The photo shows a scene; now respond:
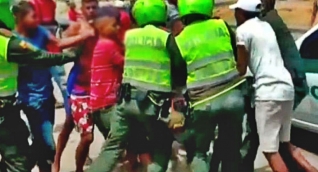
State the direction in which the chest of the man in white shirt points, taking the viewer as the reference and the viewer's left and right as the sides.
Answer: facing away from the viewer and to the left of the viewer

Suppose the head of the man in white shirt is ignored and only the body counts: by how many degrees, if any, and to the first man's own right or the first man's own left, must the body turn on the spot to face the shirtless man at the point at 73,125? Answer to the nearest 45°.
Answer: approximately 45° to the first man's own left

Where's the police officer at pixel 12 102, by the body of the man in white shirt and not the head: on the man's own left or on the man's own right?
on the man's own left

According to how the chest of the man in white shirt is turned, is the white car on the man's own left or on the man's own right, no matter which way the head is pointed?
on the man's own right

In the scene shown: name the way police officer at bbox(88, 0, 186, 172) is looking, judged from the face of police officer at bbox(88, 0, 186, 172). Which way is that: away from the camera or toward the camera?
away from the camera

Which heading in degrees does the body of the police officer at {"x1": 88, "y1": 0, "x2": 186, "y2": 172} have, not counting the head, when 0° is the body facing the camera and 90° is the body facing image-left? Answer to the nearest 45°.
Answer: approximately 225°

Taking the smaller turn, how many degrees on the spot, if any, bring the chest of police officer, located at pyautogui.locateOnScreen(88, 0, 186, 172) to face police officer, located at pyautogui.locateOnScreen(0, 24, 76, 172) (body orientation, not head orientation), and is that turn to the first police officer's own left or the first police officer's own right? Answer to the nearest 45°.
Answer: approximately 135° to the first police officer's own left

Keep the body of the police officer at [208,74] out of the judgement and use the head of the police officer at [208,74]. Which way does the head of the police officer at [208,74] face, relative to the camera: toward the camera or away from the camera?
away from the camera
